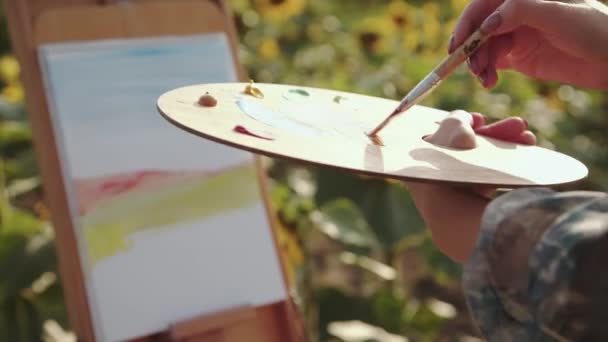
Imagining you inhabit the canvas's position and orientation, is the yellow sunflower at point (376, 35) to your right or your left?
on your left

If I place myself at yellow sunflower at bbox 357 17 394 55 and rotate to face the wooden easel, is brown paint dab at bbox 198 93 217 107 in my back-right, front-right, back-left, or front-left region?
front-left

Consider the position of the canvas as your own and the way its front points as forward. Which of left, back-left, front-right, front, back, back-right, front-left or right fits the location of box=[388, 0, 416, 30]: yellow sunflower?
left

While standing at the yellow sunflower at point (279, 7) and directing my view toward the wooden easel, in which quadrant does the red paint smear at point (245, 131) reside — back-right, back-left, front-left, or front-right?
front-left

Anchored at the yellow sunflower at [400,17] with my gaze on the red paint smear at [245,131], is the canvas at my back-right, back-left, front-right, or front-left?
front-right
